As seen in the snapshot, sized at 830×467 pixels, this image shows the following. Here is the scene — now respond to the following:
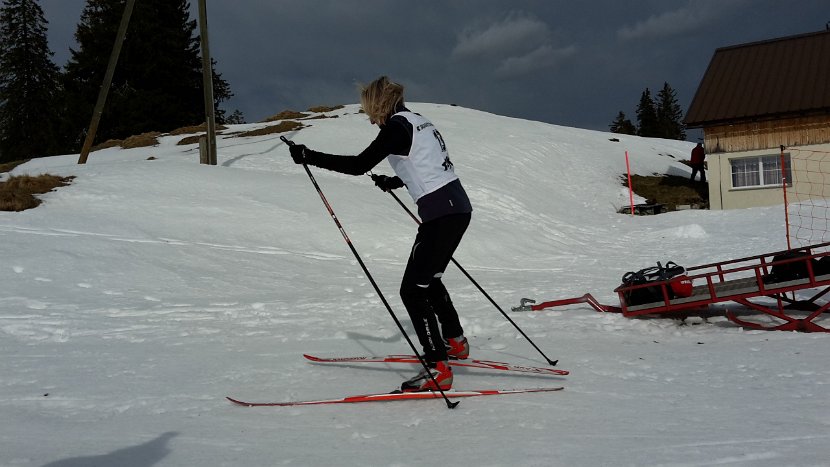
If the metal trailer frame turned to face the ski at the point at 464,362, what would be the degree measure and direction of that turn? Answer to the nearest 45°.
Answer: approximately 45° to its left

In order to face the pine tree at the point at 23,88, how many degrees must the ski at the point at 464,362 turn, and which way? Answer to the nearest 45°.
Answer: approximately 45° to its right

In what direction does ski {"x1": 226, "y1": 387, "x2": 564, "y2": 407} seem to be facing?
to the viewer's left

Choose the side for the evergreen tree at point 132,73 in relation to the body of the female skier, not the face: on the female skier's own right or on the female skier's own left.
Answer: on the female skier's own right

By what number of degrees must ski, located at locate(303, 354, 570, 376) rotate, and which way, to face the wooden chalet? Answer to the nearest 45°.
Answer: approximately 135° to its right

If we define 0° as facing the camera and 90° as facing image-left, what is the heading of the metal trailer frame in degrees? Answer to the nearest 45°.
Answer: approximately 90°
